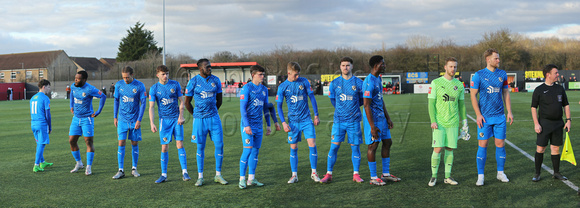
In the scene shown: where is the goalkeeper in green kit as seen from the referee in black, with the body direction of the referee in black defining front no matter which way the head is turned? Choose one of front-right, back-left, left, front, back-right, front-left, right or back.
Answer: front-right

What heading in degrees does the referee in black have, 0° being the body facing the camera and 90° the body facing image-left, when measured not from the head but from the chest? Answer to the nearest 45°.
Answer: approximately 0°
